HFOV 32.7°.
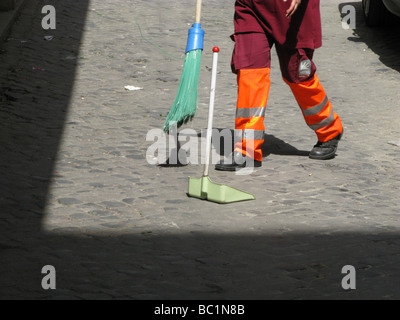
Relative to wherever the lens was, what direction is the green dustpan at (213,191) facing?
facing away from the viewer and to the right of the viewer
